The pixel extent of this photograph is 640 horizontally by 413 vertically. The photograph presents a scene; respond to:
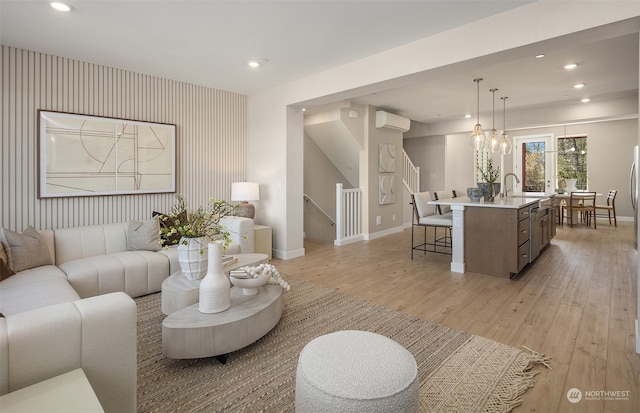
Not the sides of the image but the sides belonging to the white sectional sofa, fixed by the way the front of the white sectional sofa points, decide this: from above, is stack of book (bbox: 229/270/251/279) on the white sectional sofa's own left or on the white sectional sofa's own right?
on the white sectional sofa's own left

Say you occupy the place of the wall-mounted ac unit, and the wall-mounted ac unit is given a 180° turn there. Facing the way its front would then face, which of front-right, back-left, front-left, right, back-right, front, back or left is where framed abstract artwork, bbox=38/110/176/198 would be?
left

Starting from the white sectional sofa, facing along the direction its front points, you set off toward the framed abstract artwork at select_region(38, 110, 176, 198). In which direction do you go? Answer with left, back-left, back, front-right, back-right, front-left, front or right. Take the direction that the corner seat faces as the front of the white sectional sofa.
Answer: back-left

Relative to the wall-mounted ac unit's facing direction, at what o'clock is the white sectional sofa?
The white sectional sofa is roughly at 2 o'clock from the wall-mounted ac unit.

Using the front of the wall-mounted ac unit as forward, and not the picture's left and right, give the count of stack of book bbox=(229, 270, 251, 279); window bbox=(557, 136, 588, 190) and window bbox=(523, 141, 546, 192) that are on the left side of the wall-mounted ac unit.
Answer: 2

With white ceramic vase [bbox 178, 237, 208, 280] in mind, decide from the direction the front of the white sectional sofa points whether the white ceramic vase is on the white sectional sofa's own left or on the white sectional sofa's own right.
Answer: on the white sectional sofa's own left

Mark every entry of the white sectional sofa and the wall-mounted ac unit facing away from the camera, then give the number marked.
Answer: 0

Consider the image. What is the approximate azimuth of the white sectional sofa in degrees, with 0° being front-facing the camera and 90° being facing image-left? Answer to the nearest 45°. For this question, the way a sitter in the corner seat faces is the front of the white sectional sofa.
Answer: approximately 315°

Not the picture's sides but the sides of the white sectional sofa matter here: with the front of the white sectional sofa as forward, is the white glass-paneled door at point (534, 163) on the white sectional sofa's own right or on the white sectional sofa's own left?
on the white sectional sofa's own left

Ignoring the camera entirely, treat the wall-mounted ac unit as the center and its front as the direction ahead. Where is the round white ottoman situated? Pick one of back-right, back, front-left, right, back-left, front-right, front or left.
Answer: front-right

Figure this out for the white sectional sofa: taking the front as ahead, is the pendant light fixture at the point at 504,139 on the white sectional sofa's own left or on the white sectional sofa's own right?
on the white sectional sofa's own left

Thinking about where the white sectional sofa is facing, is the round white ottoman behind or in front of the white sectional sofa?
in front

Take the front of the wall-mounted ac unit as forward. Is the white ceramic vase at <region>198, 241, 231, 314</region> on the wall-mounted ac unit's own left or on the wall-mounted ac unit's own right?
on the wall-mounted ac unit's own right
